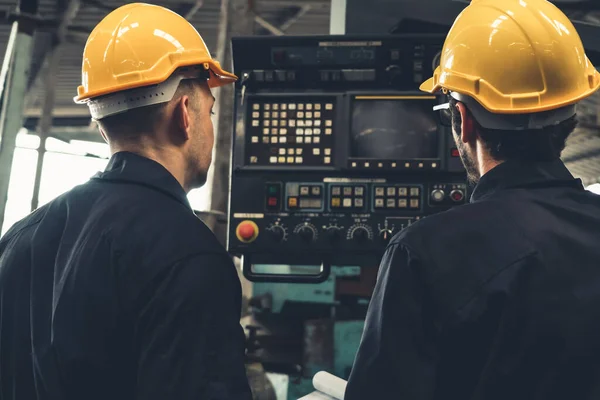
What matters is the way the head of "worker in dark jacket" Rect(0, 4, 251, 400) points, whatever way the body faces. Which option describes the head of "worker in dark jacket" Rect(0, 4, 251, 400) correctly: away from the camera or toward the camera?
away from the camera

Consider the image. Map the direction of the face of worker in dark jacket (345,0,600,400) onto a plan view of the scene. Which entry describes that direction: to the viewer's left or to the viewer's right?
to the viewer's left

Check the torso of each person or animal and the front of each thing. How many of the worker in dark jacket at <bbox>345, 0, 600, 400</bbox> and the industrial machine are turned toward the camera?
1

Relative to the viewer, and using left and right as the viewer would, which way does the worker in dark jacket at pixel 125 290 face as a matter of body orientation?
facing away from the viewer and to the right of the viewer

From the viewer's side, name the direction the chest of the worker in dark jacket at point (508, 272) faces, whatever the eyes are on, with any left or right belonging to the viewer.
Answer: facing away from the viewer and to the left of the viewer

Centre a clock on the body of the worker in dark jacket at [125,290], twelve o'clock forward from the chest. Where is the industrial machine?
The industrial machine is roughly at 12 o'clock from the worker in dark jacket.

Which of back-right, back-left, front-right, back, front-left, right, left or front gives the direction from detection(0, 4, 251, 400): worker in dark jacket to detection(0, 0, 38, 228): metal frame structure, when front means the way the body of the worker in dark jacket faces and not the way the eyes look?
front-left

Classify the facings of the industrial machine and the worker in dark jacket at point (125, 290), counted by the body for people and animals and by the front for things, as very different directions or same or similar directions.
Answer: very different directions
